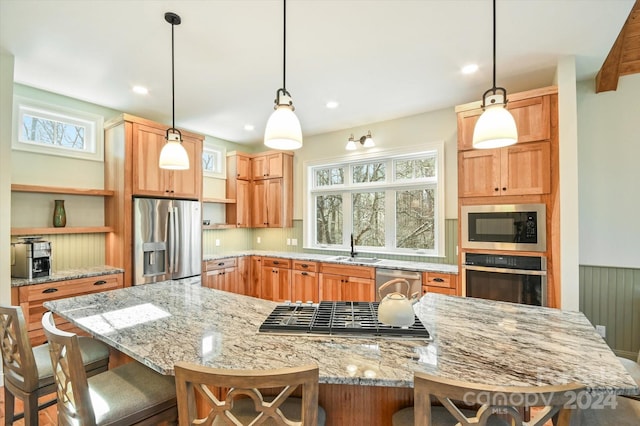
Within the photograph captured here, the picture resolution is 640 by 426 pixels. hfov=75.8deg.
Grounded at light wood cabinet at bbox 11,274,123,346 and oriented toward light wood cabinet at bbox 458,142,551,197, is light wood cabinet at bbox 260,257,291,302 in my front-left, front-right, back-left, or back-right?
front-left

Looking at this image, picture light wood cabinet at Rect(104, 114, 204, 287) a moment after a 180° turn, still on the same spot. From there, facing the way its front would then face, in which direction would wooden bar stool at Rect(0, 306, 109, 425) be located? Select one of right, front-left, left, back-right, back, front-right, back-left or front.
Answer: back-left

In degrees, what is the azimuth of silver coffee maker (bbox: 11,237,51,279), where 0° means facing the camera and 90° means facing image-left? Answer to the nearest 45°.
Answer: approximately 315°

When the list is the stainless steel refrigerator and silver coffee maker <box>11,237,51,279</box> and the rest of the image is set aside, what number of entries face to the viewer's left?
0

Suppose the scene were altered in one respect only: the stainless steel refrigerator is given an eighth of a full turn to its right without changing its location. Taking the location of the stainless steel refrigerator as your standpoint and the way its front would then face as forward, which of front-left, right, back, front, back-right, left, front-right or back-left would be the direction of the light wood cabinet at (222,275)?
back-left

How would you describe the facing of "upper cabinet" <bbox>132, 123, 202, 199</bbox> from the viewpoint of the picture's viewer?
facing the viewer and to the right of the viewer

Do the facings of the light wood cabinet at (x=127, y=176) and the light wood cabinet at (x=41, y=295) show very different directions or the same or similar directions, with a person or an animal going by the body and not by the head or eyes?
same or similar directions

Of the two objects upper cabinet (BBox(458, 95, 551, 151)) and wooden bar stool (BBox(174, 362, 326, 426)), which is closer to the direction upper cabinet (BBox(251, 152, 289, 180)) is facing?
the wooden bar stool

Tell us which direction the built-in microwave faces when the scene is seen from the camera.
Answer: facing the viewer

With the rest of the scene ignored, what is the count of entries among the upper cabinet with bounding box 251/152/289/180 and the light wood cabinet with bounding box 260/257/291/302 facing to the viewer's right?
0

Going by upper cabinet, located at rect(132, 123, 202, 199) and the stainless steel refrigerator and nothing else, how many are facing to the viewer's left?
0
